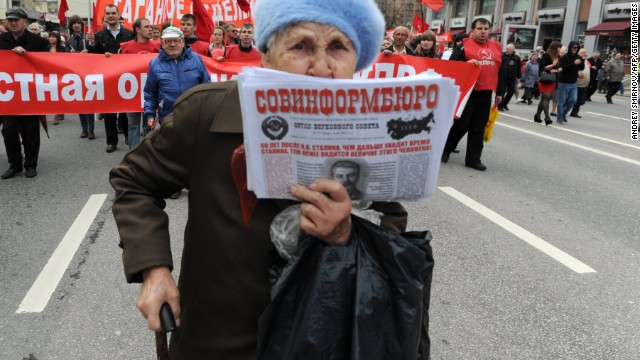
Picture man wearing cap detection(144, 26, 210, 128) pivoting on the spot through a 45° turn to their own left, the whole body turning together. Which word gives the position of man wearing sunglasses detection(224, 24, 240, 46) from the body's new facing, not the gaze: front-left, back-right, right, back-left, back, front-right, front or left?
back-left

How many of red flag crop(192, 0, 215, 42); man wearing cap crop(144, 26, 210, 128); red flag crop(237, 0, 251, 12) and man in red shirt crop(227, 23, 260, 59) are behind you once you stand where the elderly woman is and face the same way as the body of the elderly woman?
4

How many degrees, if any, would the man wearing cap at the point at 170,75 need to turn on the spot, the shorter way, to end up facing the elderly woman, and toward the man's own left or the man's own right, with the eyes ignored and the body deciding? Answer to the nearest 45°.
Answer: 0° — they already face them

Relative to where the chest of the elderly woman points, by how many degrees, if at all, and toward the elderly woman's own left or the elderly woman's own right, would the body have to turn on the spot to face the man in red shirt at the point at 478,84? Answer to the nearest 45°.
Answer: approximately 135° to the elderly woman's own left

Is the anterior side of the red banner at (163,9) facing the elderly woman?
yes

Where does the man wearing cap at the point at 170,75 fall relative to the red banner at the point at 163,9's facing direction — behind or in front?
in front

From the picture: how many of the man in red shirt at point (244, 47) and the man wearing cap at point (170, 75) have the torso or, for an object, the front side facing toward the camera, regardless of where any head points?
2
